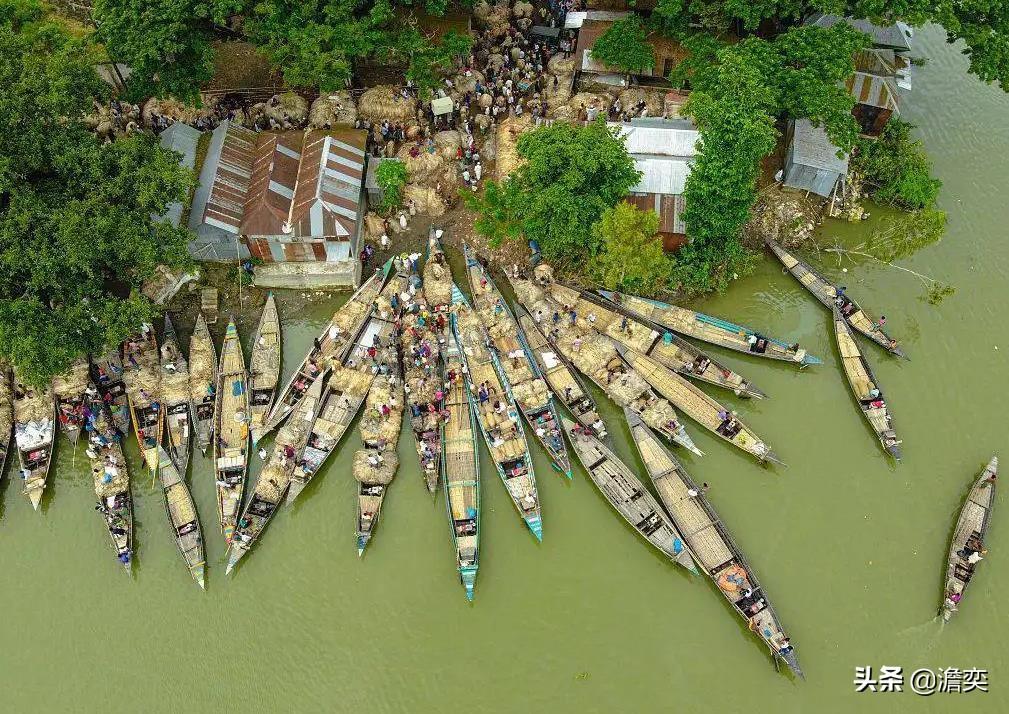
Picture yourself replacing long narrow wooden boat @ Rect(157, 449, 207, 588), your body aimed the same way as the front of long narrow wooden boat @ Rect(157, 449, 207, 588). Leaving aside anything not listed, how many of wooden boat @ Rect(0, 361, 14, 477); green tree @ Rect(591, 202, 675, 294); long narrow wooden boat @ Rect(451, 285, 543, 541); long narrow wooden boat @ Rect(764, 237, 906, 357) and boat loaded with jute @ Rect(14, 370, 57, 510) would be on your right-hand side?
3

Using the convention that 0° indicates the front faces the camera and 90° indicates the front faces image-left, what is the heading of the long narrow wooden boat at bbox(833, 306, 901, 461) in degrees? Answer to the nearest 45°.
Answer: approximately 180°

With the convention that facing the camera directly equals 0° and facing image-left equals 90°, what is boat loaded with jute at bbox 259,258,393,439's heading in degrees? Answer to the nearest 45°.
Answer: approximately 225°

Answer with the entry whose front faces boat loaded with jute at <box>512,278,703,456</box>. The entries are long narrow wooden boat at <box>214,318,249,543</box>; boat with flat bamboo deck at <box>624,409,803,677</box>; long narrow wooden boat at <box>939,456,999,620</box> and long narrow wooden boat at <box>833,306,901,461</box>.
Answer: boat with flat bamboo deck at <box>624,409,803,677</box>

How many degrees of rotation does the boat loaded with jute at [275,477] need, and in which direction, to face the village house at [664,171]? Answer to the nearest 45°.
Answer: approximately 45° to its right

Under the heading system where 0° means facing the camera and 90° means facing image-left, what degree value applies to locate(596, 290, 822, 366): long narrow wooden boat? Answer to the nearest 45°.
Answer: approximately 135°

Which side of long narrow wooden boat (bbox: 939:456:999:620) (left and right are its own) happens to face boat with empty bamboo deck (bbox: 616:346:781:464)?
left

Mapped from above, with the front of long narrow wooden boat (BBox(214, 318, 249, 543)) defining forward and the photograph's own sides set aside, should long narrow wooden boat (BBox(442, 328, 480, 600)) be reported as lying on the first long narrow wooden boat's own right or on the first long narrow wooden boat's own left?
on the first long narrow wooden boat's own right

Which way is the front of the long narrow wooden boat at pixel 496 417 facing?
away from the camera

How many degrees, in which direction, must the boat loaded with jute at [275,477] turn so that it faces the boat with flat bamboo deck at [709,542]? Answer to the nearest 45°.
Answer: approximately 90° to its right

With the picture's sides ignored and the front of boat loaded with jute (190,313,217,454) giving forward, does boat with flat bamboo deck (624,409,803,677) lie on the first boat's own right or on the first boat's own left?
on the first boat's own right

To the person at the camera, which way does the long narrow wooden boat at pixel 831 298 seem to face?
facing away from the viewer and to the left of the viewer

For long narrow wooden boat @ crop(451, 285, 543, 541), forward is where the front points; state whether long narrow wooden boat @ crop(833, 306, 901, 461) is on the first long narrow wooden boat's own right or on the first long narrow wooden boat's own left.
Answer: on the first long narrow wooden boat's own right

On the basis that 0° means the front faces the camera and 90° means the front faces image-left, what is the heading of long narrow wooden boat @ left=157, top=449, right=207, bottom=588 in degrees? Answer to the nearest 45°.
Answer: approximately 180°
